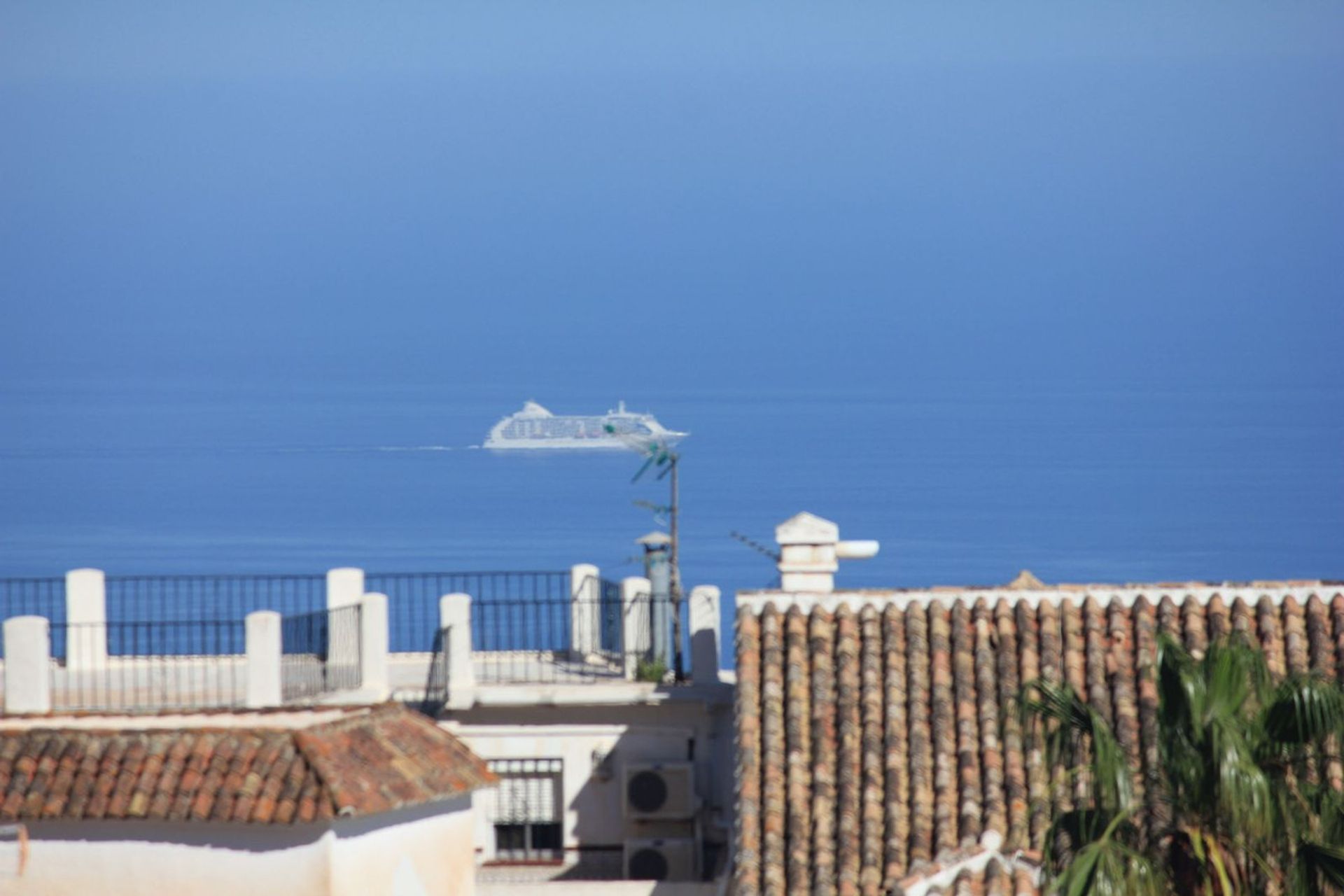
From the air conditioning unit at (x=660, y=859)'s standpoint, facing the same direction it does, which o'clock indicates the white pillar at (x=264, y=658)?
The white pillar is roughly at 2 o'clock from the air conditioning unit.

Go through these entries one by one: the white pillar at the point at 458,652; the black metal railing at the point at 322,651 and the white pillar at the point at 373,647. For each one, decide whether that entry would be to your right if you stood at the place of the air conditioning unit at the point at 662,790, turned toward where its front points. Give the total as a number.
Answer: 3

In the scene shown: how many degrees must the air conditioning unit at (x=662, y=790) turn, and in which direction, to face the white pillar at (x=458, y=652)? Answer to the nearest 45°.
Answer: approximately 90° to its right

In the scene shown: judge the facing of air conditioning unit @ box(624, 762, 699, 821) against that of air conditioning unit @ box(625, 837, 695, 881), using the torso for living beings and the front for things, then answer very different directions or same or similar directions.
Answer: same or similar directions

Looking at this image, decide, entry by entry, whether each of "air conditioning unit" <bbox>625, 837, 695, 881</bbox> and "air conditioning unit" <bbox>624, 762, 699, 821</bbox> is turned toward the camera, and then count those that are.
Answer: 2

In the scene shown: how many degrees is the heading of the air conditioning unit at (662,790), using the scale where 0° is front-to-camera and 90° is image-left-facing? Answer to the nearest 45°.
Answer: approximately 0°

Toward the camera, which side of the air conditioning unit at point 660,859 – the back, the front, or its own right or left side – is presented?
front

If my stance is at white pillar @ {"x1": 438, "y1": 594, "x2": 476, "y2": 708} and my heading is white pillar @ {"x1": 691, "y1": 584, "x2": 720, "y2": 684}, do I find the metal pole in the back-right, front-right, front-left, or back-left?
front-left

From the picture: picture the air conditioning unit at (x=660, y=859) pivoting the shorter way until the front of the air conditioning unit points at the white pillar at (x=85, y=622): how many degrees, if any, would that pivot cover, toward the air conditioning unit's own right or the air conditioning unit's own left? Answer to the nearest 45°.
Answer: approximately 90° to the air conditioning unit's own right
